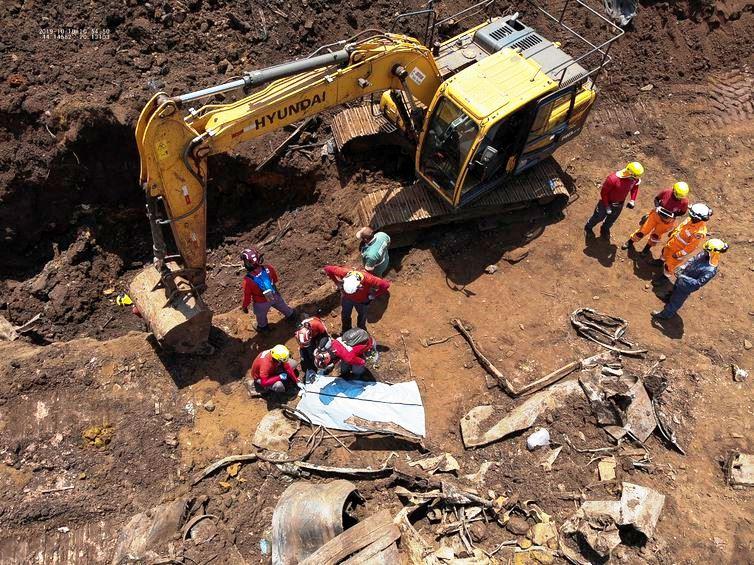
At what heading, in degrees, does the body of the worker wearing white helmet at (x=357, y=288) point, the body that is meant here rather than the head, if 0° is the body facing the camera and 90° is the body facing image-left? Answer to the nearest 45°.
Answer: approximately 0°

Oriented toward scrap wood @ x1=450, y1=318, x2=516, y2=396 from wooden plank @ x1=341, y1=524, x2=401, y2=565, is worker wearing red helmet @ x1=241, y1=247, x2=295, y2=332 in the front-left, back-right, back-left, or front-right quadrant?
front-left

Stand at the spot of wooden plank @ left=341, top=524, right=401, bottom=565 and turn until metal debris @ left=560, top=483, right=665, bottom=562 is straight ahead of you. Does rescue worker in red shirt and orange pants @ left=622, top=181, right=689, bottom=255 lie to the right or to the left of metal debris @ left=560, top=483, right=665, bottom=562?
left

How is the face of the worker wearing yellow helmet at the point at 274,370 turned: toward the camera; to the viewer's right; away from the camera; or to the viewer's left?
to the viewer's right

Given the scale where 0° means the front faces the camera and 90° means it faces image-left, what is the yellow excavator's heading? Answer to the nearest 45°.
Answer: approximately 45°

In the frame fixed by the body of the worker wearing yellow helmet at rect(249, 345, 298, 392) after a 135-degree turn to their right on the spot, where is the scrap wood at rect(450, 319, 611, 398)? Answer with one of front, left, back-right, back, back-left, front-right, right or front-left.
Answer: back

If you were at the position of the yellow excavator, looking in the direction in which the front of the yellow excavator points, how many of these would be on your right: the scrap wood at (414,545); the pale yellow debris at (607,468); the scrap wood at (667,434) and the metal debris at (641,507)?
0

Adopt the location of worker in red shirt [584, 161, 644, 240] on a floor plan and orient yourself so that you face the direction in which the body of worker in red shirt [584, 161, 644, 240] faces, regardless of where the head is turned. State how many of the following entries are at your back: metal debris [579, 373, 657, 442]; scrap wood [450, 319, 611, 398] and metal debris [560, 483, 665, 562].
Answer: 0

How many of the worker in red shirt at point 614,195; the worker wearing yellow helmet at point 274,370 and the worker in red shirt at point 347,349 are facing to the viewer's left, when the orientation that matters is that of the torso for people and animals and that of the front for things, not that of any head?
1

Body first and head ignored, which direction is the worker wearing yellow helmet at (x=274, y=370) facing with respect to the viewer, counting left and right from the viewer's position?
facing the viewer and to the right of the viewer

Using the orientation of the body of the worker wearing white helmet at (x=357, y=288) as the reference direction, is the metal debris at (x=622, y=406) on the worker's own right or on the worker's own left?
on the worker's own left

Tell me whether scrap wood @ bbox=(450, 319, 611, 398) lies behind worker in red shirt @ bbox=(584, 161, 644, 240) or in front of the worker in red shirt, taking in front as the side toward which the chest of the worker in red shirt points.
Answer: in front

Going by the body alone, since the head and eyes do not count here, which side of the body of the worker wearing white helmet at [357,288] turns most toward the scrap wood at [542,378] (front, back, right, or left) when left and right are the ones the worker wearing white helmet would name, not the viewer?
left

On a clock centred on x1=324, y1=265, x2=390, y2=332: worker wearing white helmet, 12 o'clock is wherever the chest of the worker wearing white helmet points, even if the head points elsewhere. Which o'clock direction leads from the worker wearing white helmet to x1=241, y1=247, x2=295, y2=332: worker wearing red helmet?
The worker wearing red helmet is roughly at 3 o'clock from the worker wearing white helmet.
